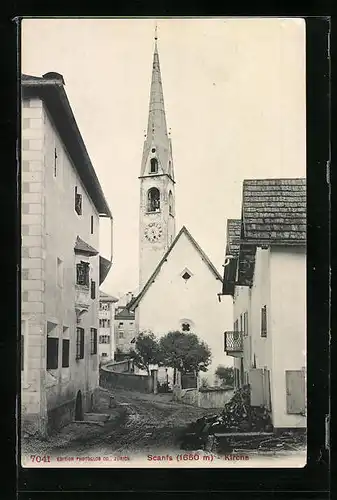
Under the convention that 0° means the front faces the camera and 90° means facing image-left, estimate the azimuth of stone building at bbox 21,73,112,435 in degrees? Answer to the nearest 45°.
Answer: approximately 270°

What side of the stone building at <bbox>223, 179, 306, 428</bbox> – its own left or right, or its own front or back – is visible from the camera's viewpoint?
left

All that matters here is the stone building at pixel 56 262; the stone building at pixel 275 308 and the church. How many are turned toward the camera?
1

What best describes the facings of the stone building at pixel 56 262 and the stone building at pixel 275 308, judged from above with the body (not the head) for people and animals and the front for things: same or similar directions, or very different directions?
very different directions

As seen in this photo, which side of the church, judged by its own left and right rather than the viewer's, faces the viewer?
front
